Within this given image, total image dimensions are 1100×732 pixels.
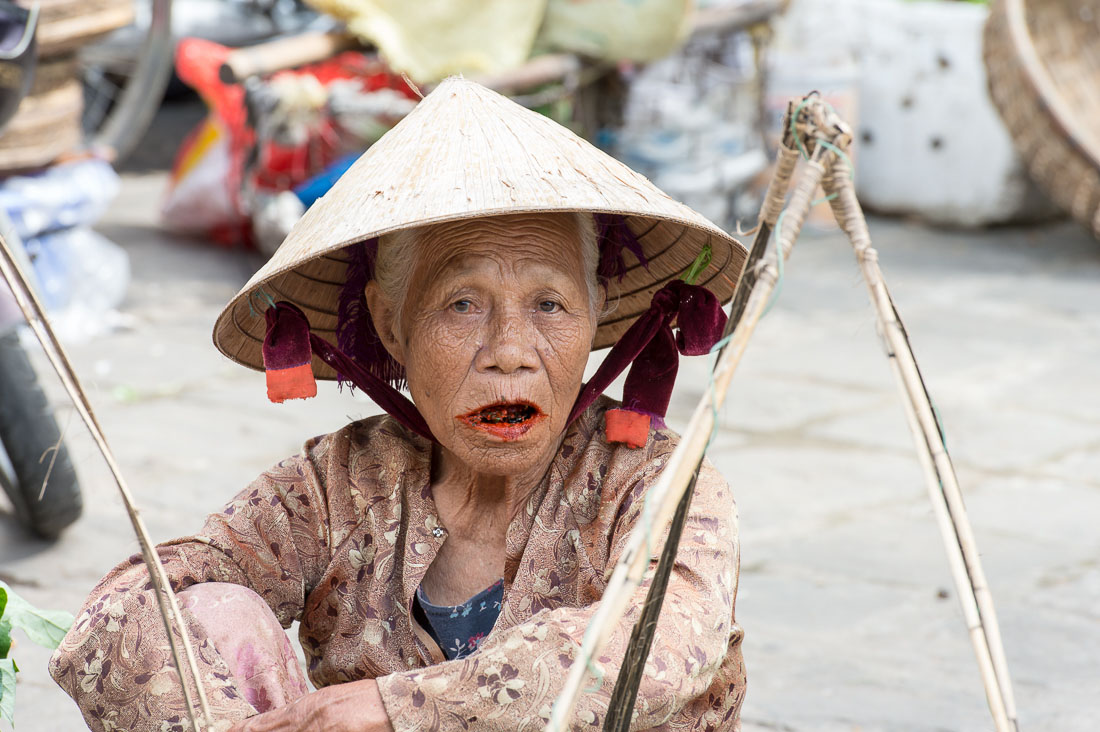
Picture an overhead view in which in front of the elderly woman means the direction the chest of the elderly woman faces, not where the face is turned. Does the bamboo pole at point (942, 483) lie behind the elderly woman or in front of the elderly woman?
in front

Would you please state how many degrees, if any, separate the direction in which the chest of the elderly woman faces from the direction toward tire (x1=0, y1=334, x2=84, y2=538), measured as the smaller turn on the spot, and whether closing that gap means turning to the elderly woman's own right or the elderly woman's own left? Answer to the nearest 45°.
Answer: approximately 135° to the elderly woman's own right

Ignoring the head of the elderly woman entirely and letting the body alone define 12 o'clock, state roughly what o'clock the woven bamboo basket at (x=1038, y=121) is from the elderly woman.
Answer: The woven bamboo basket is roughly at 7 o'clock from the elderly woman.

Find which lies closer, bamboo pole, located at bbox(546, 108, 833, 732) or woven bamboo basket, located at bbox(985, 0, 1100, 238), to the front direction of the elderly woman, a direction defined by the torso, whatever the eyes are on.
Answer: the bamboo pole

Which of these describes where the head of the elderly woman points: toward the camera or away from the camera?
toward the camera

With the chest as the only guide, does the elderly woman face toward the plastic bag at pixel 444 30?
no

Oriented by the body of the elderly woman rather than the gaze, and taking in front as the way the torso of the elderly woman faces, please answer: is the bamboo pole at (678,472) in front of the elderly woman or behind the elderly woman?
in front

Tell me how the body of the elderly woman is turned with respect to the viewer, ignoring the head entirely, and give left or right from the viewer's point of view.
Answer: facing the viewer

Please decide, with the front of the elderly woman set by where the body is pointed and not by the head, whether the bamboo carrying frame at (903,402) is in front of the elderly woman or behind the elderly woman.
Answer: in front
